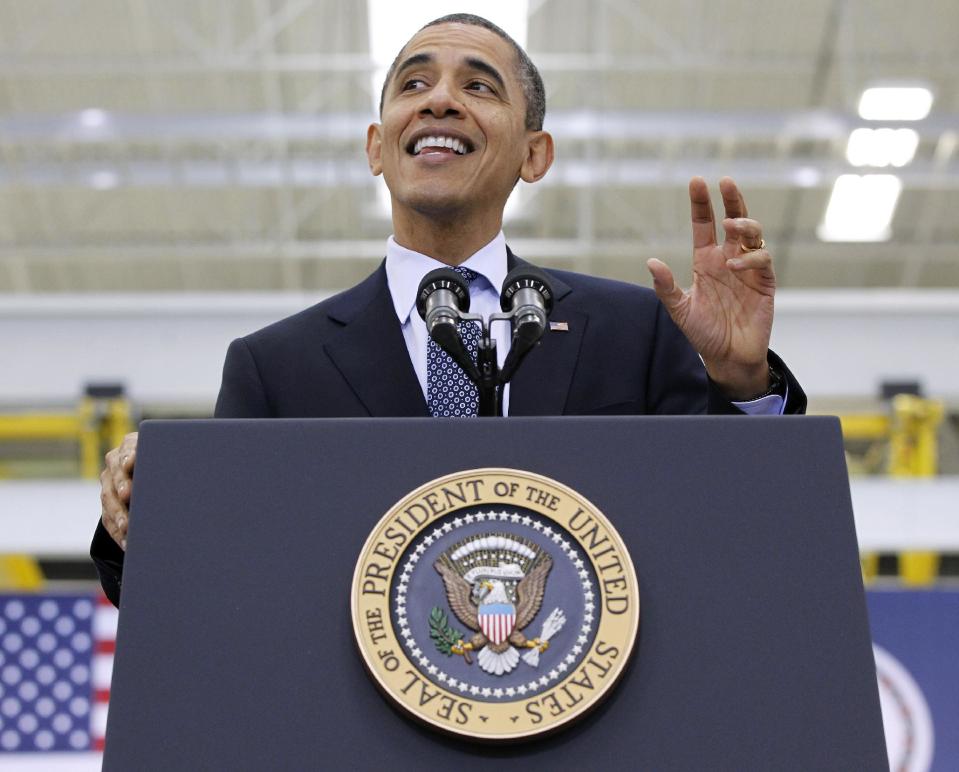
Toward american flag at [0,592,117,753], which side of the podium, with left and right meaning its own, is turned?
back

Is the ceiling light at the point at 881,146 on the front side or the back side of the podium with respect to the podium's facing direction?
on the back side

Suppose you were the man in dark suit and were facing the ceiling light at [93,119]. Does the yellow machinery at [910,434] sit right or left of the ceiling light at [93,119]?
right

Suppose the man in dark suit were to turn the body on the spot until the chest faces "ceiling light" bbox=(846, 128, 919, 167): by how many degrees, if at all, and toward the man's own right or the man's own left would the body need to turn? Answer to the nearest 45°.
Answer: approximately 135° to the man's own left

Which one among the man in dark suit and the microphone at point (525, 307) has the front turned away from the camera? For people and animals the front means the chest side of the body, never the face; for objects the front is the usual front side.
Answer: the microphone

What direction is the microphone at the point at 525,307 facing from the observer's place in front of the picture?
facing away from the viewer

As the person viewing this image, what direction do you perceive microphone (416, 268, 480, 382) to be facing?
facing away from the viewer

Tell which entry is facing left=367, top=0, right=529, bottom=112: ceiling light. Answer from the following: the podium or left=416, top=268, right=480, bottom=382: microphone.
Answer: the microphone

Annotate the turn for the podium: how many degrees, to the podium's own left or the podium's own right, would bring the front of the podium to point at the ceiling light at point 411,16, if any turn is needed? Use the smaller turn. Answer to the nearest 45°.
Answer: approximately 180°

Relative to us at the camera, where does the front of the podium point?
facing the viewer

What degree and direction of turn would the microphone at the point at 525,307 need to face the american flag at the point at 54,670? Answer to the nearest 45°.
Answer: approximately 45° to its left

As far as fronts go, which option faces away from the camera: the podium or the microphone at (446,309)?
the microphone

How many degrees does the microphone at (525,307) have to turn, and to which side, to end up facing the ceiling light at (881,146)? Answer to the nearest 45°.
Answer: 0° — it already faces it

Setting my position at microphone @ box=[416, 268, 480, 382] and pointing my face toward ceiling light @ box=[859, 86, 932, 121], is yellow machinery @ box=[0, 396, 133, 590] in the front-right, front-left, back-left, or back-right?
front-left

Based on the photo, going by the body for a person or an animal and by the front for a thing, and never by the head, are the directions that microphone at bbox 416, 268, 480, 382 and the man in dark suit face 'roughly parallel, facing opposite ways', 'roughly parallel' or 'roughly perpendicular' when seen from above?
roughly parallel, facing opposite ways

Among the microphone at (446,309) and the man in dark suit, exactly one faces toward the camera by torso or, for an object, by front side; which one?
the man in dark suit

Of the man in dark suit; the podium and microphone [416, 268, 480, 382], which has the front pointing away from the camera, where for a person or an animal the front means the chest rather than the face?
the microphone

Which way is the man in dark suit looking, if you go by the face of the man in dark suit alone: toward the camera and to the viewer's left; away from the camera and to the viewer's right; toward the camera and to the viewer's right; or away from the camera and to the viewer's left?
toward the camera and to the viewer's left

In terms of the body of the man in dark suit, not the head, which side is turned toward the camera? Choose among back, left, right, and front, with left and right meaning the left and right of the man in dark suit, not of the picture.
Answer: front

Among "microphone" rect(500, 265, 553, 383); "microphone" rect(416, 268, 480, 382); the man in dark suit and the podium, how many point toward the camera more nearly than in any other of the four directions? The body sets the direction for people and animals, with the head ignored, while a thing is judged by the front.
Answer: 2
